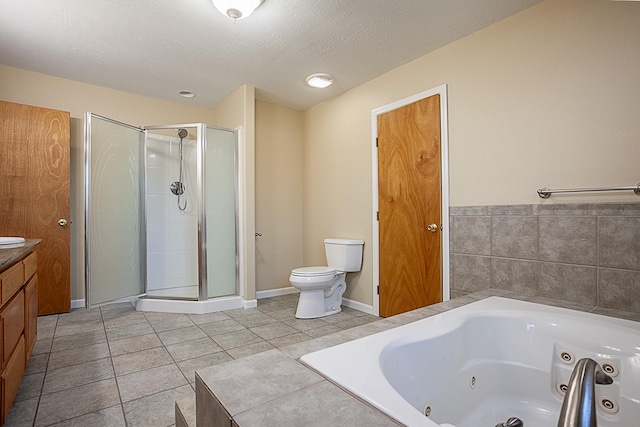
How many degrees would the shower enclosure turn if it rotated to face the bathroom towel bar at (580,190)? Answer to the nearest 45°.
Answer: approximately 45° to its left

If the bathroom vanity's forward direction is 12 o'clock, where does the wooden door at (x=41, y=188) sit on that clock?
The wooden door is roughly at 9 o'clock from the bathroom vanity.

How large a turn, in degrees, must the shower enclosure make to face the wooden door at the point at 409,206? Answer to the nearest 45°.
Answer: approximately 45° to its left

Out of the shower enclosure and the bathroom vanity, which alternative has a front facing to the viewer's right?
the bathroom vanity

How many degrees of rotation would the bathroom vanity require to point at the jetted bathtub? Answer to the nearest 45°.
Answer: approximately 45° to its right

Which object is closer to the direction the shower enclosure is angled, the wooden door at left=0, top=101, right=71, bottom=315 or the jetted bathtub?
the jetted bathtub

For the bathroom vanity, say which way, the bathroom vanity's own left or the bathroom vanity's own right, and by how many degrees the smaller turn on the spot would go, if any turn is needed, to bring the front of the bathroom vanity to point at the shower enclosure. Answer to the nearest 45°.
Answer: approximately 45° to the bathroom vanity's own left

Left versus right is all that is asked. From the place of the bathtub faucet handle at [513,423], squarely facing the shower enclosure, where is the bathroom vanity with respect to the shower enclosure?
left

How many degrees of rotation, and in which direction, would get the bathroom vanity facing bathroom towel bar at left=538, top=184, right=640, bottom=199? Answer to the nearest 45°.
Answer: approximately 45° to its right

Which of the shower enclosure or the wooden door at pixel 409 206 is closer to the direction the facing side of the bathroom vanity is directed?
the wooden door

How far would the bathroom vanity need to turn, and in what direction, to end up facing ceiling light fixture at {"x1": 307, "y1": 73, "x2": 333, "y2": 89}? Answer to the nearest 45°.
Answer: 0° — it already faces it

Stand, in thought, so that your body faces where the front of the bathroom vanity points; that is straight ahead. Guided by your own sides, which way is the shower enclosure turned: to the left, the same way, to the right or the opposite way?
to the right

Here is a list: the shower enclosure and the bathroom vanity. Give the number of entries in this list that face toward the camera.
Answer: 1

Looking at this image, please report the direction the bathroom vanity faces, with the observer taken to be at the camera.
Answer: facing to the right of the viewer
